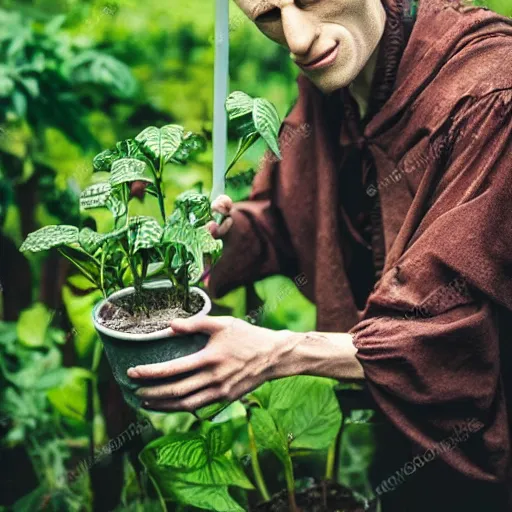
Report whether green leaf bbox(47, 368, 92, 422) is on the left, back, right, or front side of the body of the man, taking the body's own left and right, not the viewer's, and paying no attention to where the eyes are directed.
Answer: right

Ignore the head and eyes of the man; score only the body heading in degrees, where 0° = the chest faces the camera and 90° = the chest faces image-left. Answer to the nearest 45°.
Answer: approximately 45°

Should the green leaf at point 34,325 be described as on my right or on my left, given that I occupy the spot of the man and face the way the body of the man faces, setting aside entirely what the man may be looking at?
on my right

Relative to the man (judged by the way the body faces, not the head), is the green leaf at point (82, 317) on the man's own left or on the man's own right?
on the man's own right
